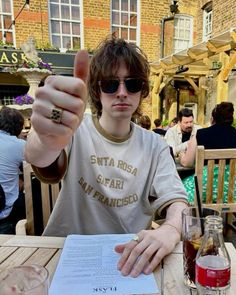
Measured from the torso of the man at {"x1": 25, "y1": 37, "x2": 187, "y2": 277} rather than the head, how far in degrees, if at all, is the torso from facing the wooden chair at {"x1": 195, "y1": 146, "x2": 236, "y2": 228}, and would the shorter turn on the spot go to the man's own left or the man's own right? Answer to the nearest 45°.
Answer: approximately 135° to the man's own left

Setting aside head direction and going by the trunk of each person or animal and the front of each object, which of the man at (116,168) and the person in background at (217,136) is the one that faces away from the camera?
the person in background

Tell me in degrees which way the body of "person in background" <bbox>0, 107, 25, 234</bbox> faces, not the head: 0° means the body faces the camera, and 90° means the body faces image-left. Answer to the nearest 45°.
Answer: approximately 225°

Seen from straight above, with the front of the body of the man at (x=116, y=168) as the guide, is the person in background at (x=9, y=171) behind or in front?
behind

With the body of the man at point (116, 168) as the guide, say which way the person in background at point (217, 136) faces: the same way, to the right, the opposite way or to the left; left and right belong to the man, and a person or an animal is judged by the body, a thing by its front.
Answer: the opposite way

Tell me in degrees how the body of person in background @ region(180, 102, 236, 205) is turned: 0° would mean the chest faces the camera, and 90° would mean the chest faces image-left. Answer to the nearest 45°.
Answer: approximately 180°

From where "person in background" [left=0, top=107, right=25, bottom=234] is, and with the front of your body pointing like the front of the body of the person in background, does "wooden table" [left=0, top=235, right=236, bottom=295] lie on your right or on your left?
on your right

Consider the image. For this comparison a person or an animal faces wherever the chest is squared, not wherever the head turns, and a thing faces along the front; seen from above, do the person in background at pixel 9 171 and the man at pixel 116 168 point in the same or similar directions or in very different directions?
very different directions
